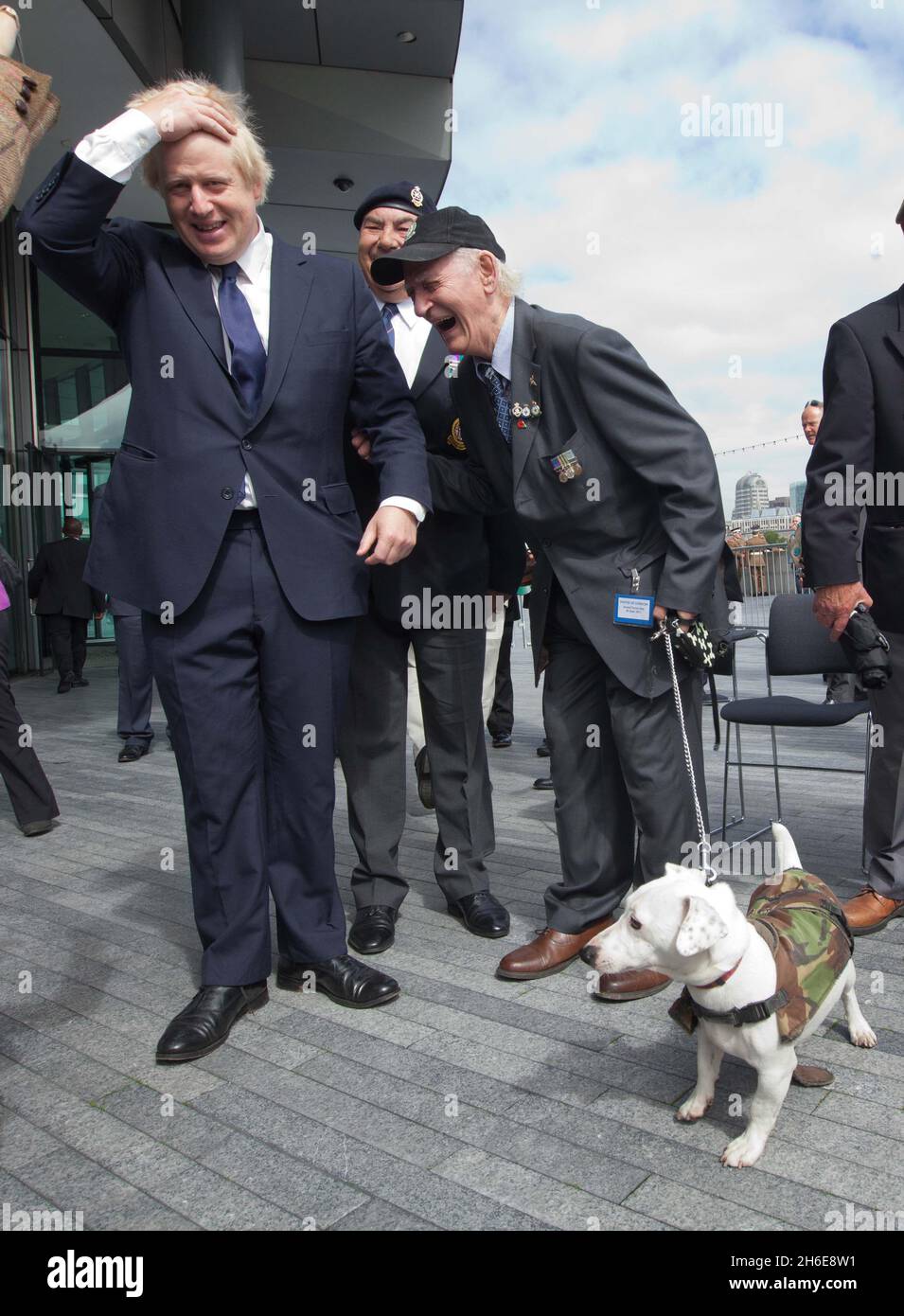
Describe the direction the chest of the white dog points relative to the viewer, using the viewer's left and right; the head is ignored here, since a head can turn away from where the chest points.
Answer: facing the viewer and to the left of the viewer

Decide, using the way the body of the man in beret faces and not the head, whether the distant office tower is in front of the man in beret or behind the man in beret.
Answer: behind

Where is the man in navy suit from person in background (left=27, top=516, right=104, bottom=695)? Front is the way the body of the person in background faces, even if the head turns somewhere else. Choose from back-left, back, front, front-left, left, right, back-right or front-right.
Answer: back

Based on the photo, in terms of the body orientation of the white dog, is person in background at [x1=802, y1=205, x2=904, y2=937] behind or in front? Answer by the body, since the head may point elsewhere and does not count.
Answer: behind

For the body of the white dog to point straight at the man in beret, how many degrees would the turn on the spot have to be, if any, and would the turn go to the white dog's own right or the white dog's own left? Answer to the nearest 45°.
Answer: approximately 90° to the white dog's own right

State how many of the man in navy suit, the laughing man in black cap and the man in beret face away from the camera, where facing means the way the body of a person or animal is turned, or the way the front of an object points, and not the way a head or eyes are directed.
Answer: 0

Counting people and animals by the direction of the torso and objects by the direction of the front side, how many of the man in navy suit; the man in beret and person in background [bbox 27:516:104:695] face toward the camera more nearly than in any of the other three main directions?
2

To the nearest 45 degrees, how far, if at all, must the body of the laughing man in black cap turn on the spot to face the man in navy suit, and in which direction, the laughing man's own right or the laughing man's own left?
approximately 45° to the laughing man's own right

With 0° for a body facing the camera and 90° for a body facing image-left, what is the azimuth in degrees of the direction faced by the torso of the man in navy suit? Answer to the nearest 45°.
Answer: approximately 0°

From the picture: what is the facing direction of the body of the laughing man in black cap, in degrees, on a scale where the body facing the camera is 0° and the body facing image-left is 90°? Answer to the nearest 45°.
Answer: approximately 45°

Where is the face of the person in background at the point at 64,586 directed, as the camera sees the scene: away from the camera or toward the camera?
away from the camera

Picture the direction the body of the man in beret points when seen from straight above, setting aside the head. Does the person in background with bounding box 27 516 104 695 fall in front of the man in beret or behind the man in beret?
behind

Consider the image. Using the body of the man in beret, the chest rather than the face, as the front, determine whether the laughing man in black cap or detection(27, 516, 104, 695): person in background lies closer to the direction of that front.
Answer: the laughing man in black cap

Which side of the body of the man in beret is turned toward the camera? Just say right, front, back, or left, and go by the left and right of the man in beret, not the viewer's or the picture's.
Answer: front

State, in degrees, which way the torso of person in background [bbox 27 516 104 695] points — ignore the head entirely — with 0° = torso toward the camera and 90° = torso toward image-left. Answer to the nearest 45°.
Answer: approximately 180°

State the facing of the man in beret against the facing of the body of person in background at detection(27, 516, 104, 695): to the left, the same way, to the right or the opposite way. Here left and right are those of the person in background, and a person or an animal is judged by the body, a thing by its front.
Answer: the opposite way

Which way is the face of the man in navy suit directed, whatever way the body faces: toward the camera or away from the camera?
toward the camera
